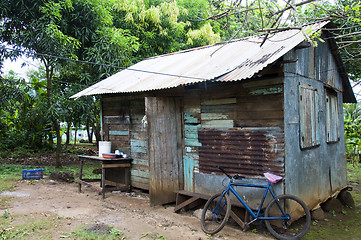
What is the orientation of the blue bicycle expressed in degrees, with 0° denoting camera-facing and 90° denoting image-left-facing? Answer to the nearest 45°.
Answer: approximately 90°

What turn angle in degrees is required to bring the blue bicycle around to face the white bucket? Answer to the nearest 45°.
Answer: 0° — it already faces it

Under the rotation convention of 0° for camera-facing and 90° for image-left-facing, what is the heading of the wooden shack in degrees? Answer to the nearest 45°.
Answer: approximately 45°

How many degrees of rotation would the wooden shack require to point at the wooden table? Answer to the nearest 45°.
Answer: approximately 45° to its right

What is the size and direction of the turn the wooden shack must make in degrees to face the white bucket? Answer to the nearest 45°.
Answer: approximately 45° to its right

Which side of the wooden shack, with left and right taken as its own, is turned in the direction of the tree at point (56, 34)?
right
